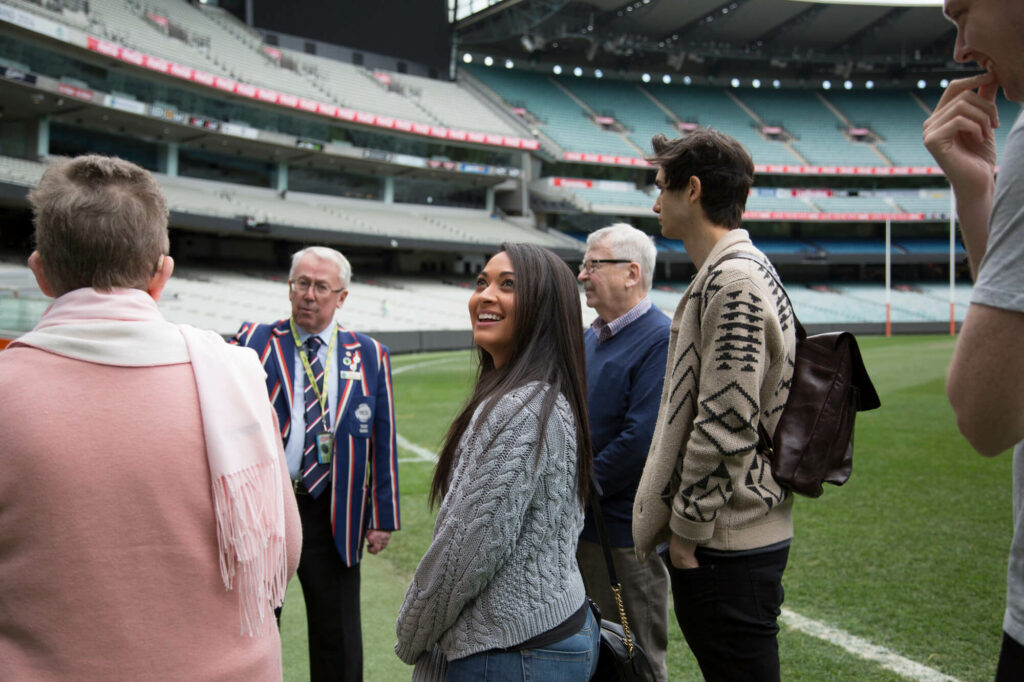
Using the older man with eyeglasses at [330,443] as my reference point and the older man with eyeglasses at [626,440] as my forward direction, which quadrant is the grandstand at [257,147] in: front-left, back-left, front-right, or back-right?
back-left

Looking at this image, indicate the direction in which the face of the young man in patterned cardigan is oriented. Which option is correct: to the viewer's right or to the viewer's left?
to the viewer's left

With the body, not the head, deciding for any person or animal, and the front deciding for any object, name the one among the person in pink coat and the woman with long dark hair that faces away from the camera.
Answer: the person in pink coat

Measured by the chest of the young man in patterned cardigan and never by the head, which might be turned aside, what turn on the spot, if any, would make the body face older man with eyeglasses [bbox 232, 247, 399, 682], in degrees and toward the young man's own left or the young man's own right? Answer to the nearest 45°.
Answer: approximately 45° to the young man's own right

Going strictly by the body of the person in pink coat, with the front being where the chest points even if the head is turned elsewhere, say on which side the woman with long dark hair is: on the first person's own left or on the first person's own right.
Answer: on the first person's own right

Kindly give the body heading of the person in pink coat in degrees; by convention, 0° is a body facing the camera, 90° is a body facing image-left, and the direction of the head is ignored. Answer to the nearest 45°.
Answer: approximately 180°

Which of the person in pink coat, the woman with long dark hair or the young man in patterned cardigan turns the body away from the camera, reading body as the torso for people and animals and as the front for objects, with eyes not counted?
the person in pink coat

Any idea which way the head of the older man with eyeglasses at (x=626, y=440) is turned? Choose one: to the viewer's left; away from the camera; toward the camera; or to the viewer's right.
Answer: to the viewer's left

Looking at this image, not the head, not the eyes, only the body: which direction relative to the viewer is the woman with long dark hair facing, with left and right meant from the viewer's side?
facing to the left of the viewer

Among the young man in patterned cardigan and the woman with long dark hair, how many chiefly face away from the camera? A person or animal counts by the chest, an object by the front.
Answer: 0

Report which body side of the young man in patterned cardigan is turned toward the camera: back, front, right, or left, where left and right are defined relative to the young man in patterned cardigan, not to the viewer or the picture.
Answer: left

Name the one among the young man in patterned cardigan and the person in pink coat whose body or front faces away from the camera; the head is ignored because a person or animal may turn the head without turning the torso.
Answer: the person in pink coat

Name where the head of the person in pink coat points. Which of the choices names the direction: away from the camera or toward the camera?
away from the camera
